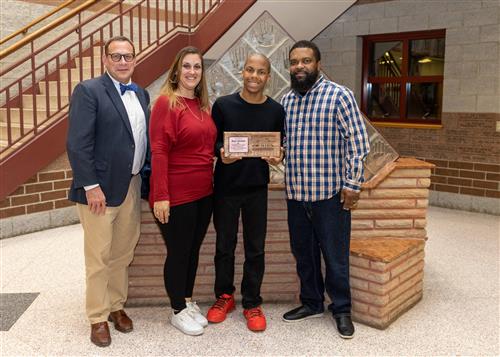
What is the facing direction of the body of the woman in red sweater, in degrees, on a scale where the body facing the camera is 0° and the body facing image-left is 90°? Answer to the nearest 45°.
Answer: approximately 315°

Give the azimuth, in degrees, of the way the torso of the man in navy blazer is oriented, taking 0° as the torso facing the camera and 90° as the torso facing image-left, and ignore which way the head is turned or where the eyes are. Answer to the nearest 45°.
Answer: approximately 315°

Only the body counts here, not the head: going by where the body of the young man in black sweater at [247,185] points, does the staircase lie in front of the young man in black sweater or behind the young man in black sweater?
behind

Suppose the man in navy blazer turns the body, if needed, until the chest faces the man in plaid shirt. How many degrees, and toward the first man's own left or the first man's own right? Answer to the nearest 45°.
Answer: approximately 45° to the first man's own left

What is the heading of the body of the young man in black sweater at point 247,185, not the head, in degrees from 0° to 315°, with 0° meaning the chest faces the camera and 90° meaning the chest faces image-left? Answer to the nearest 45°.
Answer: approximately 0°

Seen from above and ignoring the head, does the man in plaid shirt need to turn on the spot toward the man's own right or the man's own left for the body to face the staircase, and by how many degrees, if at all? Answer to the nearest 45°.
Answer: approximately 90° to the man's own right

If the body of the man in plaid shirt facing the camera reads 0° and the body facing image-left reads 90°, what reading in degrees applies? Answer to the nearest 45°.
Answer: approximately 45°

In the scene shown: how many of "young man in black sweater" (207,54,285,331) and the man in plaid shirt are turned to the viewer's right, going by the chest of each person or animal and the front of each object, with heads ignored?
0
